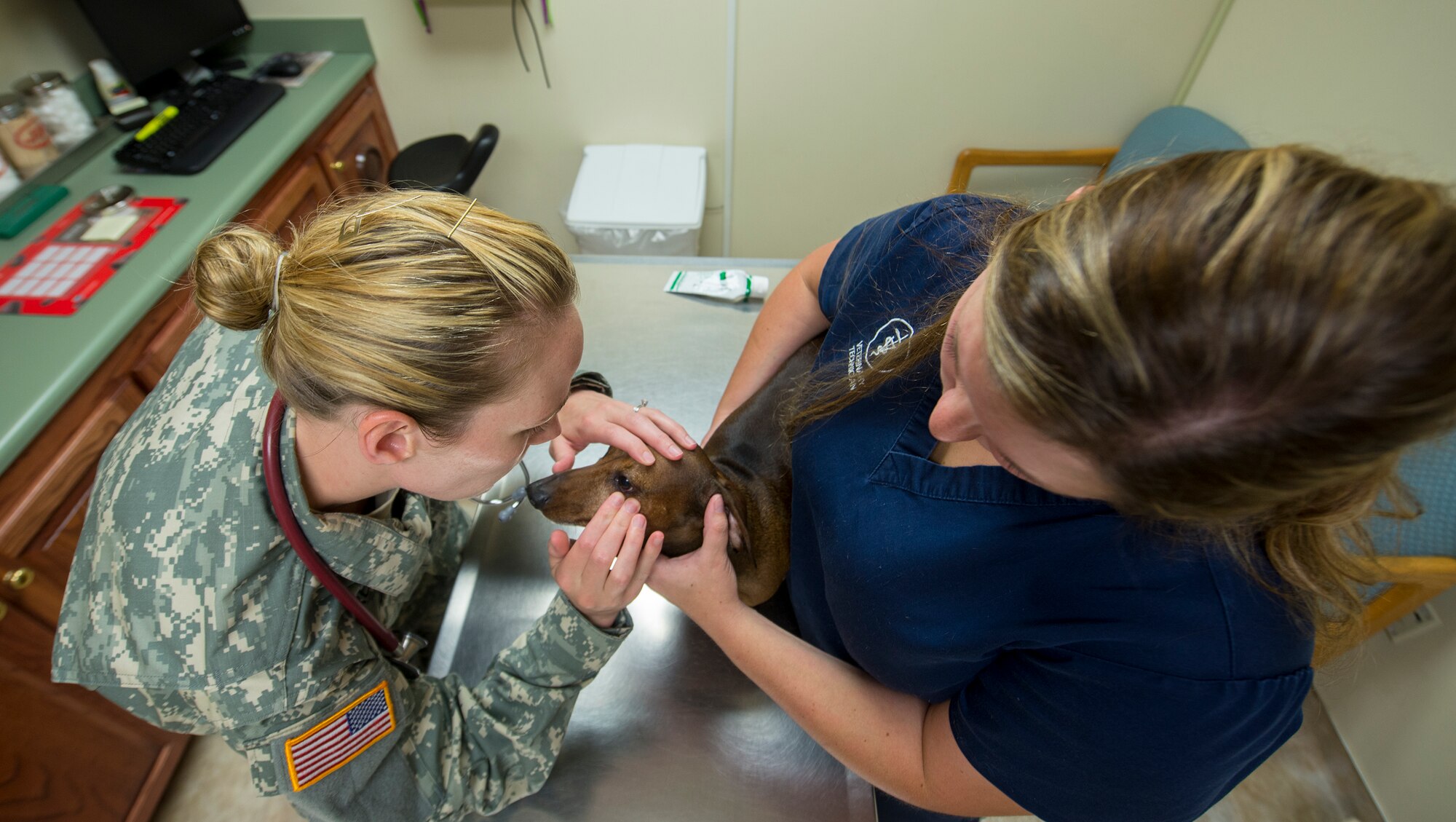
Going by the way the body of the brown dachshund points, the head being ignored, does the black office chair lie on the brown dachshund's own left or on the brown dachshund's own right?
on the brown dachshund's own right

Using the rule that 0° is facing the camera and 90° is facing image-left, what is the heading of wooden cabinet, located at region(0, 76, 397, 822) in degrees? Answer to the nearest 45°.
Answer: approximately 315°

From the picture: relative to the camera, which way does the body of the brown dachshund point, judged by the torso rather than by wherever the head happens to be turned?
to the viewer's left

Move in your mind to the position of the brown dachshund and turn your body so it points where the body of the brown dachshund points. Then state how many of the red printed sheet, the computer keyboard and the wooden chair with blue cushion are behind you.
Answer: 1

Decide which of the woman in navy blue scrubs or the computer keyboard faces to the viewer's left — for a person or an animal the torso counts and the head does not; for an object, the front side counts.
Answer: the woman in navy blue scrubs

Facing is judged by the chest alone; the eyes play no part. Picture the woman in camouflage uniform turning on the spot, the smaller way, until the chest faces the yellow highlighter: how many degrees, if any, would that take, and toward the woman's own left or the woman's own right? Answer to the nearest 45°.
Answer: approximately 90° to the woman's own left

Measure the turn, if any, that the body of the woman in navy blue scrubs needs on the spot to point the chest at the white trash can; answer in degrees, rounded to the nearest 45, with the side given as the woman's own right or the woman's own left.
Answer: approximately 45° to the woman's own right

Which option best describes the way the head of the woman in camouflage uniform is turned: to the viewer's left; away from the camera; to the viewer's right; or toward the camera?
to the viewer's right

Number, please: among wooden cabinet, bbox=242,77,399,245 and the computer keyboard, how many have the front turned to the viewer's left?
0

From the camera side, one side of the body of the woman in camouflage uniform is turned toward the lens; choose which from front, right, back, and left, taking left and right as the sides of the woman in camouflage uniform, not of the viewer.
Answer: right

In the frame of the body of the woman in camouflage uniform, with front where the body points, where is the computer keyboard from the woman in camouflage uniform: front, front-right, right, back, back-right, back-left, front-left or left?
left

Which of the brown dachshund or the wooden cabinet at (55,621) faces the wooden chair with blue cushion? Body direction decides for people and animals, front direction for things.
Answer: the wooden cabinet

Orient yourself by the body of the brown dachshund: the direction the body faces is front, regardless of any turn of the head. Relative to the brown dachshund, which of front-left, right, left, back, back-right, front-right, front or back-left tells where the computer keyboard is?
front-right

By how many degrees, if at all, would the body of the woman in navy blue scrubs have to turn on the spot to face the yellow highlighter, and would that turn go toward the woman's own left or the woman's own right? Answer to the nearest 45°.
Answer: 0° — they already face it

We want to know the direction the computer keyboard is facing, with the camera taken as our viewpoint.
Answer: facing the viewer and to the right of the viewer

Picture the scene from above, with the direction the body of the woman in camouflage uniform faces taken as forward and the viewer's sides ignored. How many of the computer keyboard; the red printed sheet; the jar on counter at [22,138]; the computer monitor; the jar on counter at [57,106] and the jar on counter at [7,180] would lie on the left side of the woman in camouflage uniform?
6

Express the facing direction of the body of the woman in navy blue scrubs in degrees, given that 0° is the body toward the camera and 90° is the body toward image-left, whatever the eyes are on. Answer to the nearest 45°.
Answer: approximately 90°

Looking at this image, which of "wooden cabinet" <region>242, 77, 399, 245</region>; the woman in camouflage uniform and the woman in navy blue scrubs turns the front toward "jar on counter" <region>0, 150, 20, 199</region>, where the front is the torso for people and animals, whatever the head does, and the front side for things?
the woman in navy blue scrubs
